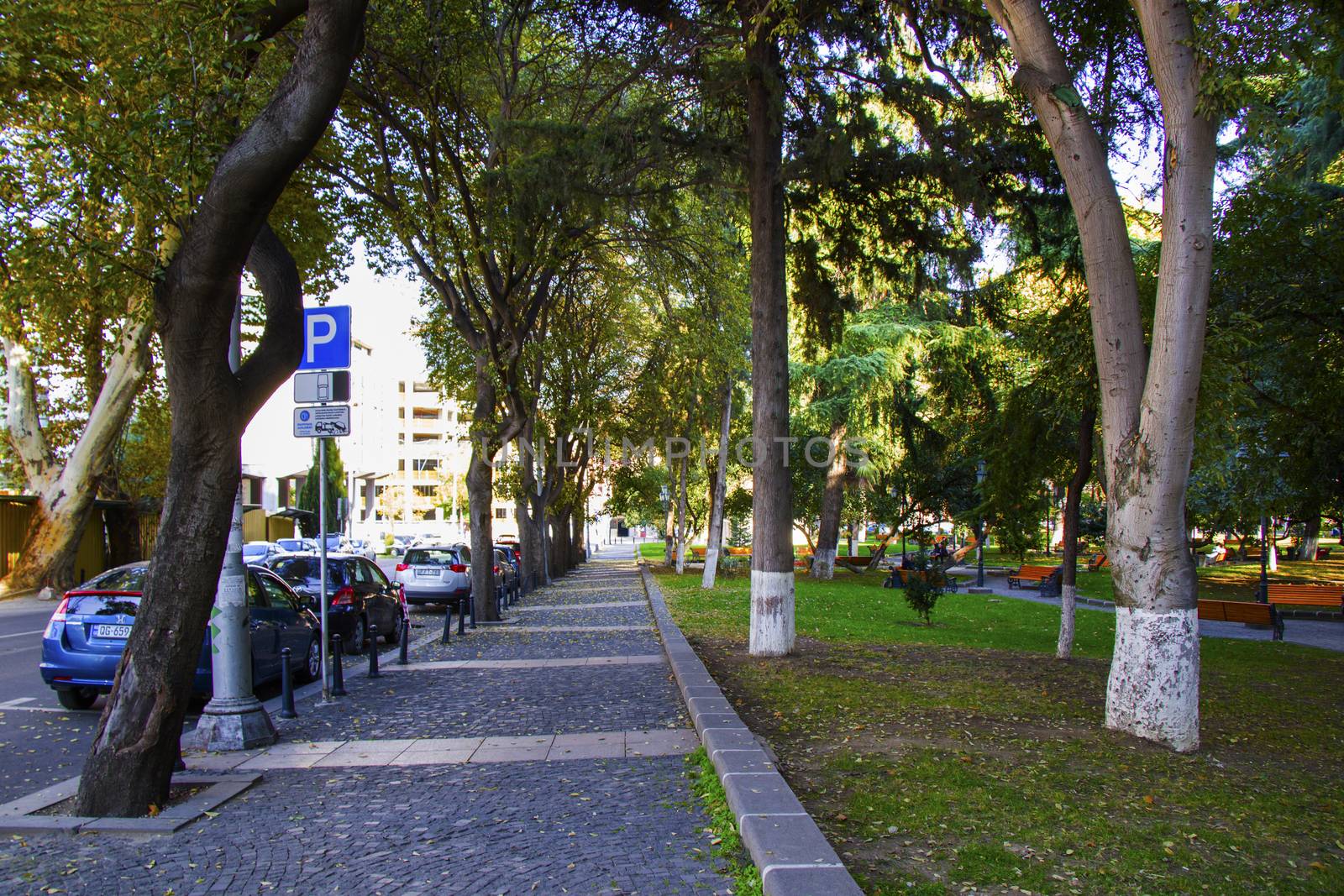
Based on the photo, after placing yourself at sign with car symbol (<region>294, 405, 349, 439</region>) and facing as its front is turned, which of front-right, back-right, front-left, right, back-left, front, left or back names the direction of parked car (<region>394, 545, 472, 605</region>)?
back

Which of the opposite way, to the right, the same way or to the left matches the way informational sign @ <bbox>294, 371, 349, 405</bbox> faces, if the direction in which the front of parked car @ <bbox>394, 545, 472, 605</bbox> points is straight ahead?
the opposite way

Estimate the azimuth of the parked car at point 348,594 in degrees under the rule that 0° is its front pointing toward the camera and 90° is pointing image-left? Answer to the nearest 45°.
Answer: approximately 225°

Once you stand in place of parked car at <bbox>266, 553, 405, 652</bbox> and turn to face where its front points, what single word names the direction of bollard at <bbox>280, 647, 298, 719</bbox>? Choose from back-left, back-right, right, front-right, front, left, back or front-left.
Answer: back-right

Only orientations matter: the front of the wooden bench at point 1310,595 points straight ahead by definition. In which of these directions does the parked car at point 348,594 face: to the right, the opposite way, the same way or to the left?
the opposite way

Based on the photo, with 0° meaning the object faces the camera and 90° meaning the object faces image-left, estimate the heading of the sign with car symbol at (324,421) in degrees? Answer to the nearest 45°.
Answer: approximately 0°

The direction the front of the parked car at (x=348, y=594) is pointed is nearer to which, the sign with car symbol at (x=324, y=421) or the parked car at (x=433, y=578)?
the parked car

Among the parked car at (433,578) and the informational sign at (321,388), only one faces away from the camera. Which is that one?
the parked car

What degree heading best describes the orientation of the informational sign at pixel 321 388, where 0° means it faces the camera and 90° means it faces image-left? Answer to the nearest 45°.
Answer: approximately 0°

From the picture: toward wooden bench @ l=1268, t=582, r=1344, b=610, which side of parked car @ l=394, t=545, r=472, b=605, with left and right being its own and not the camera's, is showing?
right
